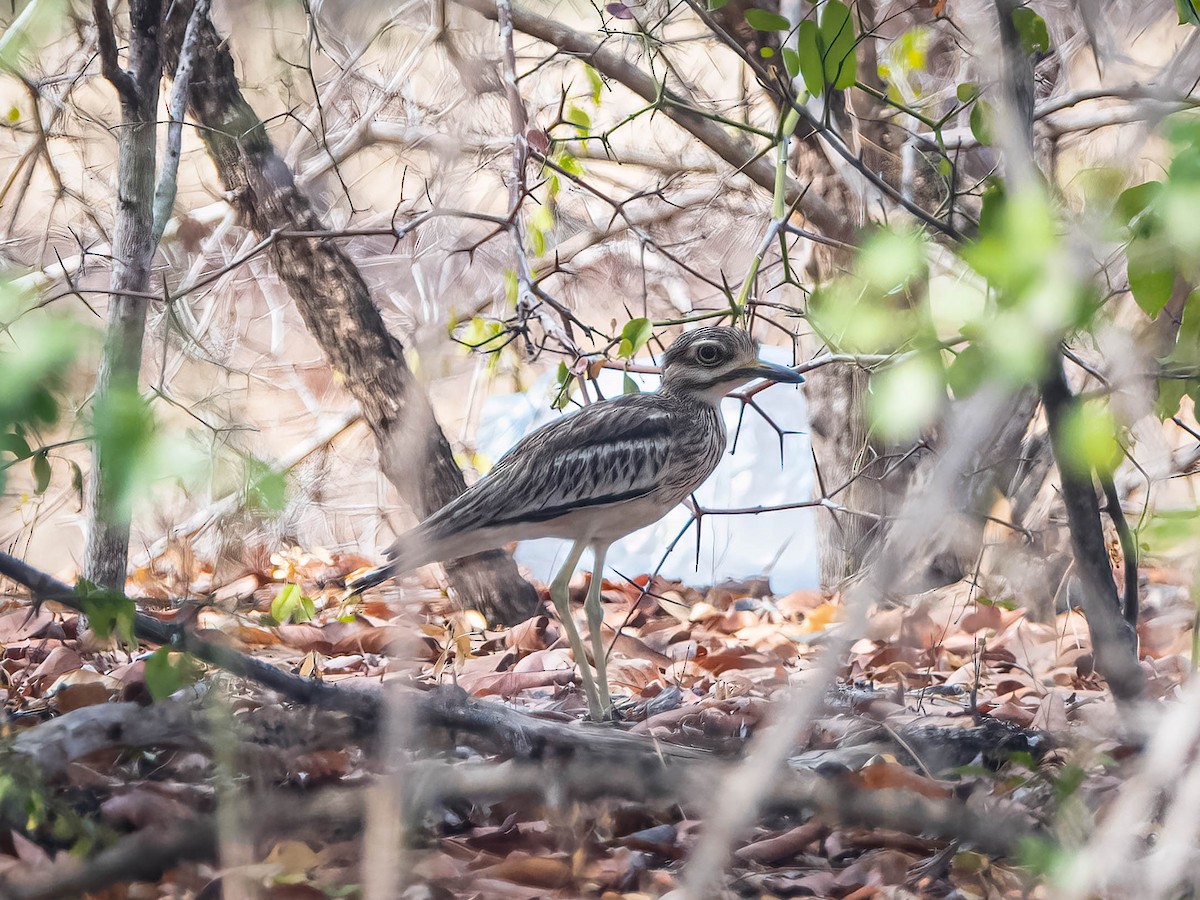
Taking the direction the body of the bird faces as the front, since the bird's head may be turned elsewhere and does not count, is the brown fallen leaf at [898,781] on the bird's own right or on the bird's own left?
on the bird's own right

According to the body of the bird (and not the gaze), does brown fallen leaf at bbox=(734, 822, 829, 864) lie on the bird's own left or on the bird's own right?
on the bird's own right

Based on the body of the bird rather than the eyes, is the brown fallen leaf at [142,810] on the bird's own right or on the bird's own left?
on the bird's own right

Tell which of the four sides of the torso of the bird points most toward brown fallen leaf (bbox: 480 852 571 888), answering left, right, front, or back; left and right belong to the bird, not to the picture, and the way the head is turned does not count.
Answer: right

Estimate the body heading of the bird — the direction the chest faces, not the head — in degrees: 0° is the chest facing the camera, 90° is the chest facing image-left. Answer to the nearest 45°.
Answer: approximately 270°

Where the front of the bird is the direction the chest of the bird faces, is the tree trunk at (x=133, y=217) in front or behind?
behind

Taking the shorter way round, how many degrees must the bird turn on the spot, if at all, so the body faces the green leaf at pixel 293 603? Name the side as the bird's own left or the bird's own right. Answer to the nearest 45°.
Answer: approximately 180°
